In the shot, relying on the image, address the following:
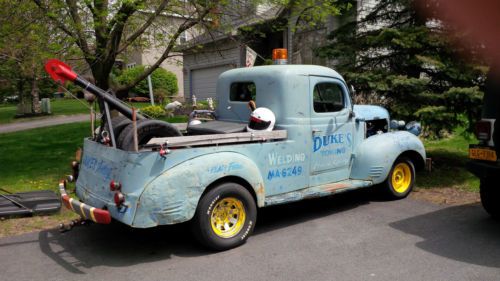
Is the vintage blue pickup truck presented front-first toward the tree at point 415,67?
yes

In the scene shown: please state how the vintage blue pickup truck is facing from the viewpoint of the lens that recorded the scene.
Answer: facing away from the viewer and to the right of the viewer

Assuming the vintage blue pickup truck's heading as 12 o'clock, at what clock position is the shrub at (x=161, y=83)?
The shrub is roughly at 10 o'clock from the vintage blue pickup truck.

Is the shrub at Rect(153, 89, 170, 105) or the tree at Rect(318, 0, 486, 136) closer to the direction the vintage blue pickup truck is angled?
the tree
